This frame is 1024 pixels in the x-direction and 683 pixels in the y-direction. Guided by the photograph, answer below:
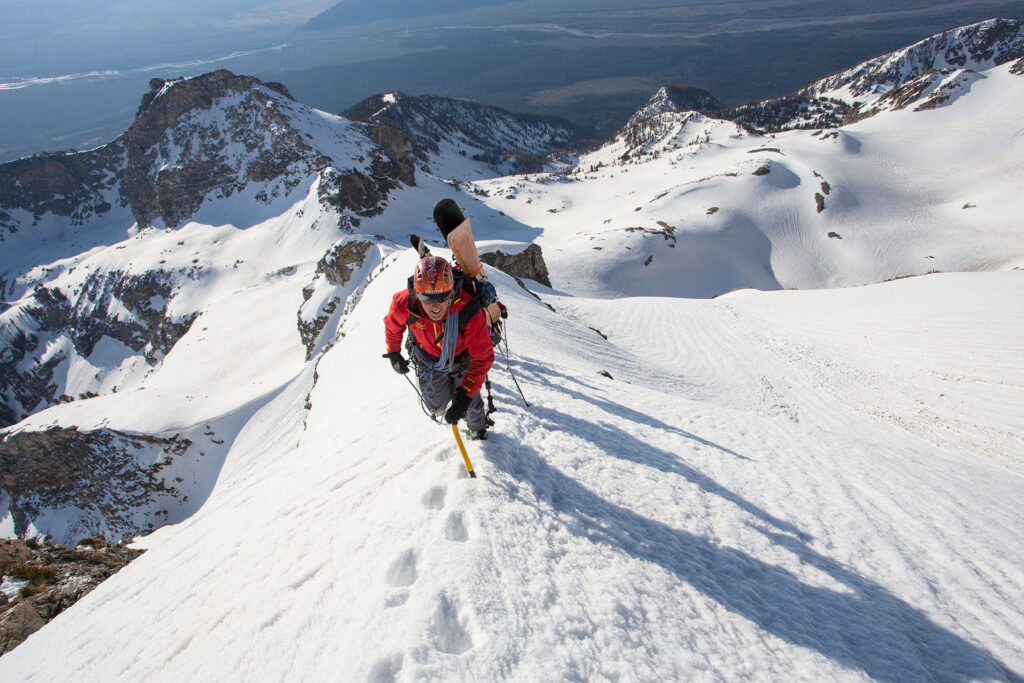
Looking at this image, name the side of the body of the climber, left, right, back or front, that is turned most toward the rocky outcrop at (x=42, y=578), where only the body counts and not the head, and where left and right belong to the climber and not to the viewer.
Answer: right

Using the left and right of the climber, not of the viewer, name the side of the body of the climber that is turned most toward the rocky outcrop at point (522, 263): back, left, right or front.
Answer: back

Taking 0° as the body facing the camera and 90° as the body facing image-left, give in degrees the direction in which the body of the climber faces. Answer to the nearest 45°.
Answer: approximately 0°

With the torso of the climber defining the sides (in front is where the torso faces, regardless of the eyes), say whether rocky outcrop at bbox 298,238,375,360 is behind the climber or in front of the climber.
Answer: behind
